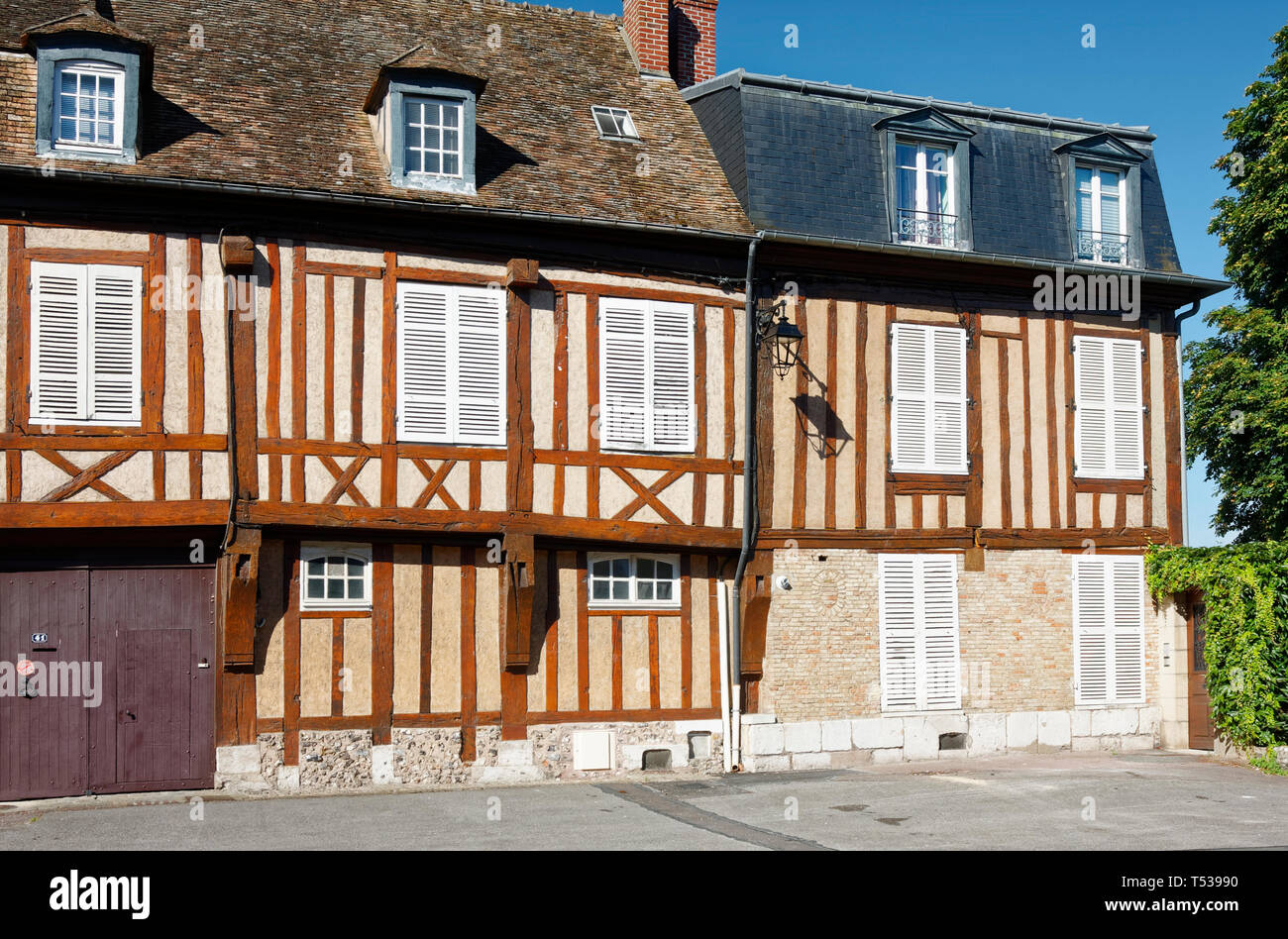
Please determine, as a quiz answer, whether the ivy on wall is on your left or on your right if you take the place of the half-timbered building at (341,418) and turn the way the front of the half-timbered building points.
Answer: on your left

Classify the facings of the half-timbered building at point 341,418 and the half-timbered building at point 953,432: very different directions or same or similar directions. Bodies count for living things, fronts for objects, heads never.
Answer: same or similar directions

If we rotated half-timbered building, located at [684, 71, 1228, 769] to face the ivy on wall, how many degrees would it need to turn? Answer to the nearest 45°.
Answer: approximately 90° to its left

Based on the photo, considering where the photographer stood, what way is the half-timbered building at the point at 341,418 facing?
facing the viewer

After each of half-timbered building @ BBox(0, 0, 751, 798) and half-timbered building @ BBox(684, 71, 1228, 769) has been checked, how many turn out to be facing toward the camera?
2

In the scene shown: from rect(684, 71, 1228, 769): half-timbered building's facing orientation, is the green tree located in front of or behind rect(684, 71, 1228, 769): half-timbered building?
behind

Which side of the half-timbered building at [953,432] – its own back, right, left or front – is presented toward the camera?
front
